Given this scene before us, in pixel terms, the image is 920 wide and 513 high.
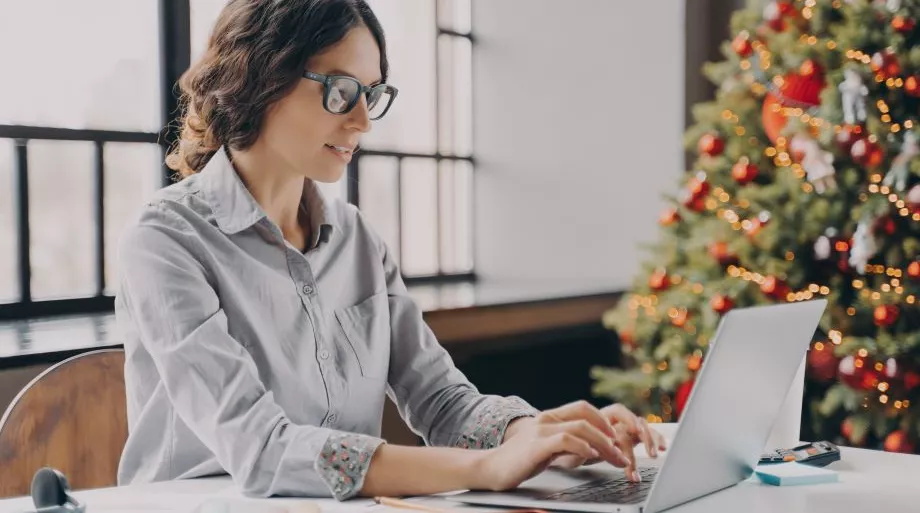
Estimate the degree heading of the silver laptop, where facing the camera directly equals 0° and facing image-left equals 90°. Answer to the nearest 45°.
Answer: approximately 135°

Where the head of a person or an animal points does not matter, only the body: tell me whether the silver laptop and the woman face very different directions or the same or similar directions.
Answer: very different directions

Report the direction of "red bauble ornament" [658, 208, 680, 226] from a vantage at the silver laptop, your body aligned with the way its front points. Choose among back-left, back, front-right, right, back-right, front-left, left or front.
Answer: front-right

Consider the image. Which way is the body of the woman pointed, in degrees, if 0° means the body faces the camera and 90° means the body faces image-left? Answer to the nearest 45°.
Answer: approximately 315°

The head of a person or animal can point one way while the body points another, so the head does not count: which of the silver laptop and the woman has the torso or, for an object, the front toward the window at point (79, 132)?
the silver laptop

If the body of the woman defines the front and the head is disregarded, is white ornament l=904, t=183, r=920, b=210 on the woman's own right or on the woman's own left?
on the woman's own left

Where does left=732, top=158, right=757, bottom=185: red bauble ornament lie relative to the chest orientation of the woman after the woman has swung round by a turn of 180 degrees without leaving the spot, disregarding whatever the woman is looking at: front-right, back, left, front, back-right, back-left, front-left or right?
right

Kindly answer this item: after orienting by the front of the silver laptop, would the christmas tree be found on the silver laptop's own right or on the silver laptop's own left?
on the silver laptop's own right

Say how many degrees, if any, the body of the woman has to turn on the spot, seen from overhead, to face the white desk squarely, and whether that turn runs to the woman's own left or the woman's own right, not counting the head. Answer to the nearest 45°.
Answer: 0° — they already face it

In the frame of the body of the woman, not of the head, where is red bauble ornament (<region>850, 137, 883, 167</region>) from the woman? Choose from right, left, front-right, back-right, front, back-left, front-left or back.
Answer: left

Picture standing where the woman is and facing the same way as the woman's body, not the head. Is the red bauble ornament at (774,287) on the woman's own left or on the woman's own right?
on the woman's own left
